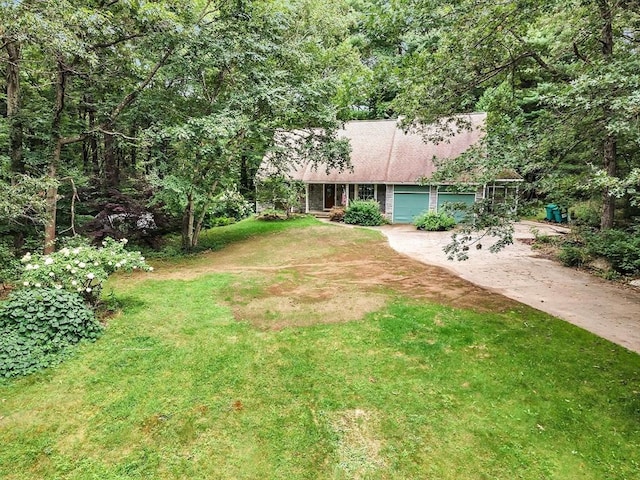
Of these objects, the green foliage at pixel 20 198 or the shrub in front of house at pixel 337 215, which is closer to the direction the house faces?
the shrub in front of house

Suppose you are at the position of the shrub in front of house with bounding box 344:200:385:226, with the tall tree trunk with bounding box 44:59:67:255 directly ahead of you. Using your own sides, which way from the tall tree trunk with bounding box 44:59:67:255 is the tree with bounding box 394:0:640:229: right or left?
left

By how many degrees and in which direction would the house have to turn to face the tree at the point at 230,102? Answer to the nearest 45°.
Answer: approximately 45° to its right

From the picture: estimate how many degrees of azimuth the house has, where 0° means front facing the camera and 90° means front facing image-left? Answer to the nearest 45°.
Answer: approximately 0°
